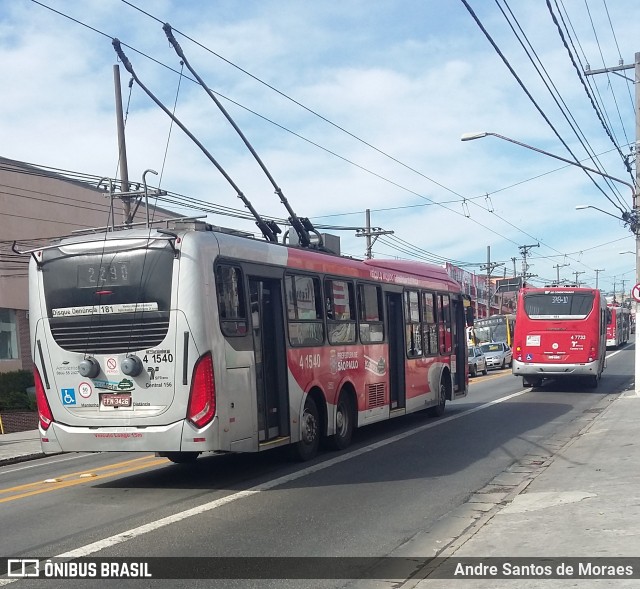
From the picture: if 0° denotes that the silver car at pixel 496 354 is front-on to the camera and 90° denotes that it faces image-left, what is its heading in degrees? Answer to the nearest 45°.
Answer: approximately 45°

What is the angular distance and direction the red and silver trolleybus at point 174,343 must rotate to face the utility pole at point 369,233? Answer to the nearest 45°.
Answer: approximately 45° to its left

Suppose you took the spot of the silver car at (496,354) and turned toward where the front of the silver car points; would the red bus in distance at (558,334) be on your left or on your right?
on your left

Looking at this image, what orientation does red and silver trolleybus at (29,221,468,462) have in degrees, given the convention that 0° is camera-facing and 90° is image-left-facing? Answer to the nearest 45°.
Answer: approximately 225°
